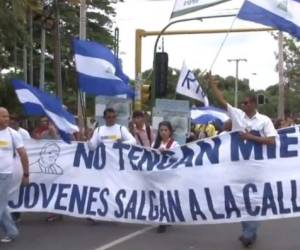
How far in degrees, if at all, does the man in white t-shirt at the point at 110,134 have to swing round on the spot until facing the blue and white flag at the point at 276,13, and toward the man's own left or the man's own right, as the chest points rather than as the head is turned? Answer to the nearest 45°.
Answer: approximately 45° to the man's own left

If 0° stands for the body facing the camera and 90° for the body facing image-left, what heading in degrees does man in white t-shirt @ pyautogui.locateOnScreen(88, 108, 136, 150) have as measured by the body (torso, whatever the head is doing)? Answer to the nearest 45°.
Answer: approximately 0°

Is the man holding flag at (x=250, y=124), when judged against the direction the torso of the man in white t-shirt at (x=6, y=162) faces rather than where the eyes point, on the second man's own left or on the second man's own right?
on the second man's own left

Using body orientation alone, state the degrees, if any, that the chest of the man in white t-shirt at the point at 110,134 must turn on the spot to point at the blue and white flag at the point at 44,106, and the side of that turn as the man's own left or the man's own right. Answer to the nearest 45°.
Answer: approximately 90° to the man's own right

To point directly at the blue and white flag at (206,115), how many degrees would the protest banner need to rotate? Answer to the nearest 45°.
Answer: approximately 180°
